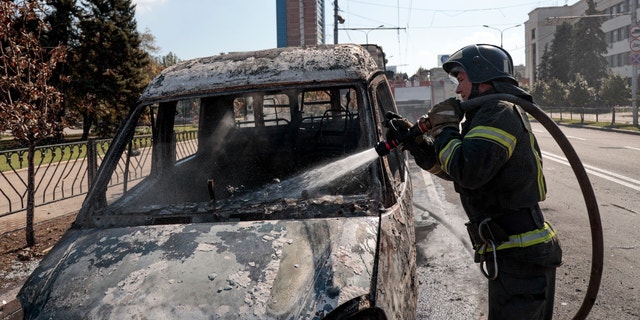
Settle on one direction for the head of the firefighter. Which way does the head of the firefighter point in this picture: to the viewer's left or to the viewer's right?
to the viewer's left

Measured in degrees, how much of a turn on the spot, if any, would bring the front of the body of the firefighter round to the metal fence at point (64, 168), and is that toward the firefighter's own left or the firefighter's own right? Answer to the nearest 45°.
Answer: approximately 45° to the firefighter's own right

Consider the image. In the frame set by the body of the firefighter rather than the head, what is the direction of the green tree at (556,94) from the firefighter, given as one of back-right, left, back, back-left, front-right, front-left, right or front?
right

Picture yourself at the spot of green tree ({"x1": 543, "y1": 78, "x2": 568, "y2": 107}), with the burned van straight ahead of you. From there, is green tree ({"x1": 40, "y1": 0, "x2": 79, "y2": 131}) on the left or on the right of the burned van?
right

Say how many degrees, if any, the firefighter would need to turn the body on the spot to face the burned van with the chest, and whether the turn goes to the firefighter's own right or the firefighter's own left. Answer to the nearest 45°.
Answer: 0° — they already face it

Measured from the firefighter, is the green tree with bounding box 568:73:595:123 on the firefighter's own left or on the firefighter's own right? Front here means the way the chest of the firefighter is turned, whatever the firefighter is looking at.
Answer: on the firefighter's own right

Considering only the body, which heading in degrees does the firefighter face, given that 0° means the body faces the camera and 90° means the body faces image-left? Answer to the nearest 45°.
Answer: approximately 90°

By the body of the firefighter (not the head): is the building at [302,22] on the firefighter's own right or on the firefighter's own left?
on the firefighter's own right
